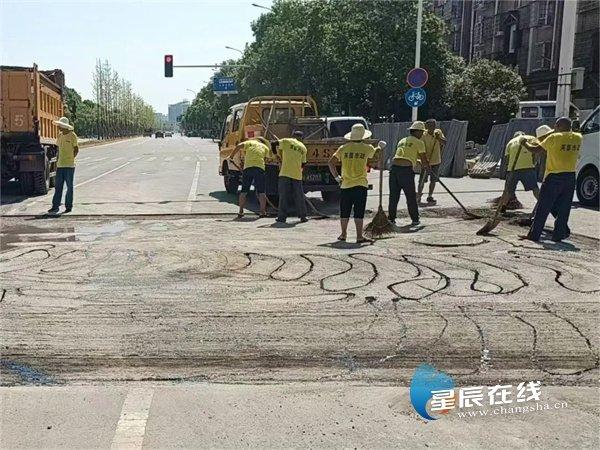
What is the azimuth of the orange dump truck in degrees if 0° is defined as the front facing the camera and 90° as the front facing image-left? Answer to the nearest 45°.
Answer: approximately 225°

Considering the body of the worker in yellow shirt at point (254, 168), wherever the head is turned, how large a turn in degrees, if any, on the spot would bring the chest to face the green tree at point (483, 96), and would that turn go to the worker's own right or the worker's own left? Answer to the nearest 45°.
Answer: approximately 45° to the worker's own right

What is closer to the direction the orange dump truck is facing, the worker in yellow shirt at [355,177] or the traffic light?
the traffic light

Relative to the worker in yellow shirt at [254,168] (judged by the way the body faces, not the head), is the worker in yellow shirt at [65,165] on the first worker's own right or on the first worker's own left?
on the first worker's own left

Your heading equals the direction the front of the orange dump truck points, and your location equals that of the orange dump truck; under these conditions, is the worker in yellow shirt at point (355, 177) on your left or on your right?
on your right
